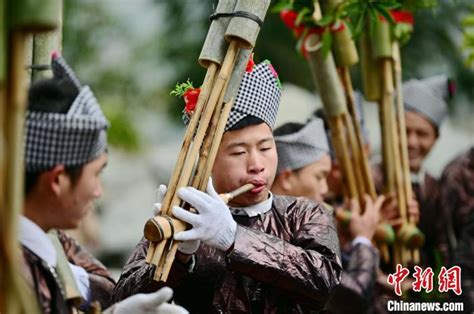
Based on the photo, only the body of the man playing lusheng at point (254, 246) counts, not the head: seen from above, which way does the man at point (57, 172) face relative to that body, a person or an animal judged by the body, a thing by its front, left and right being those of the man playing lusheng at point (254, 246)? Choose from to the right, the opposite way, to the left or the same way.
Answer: to the left

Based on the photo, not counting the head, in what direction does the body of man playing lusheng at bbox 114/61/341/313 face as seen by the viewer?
toward the camera

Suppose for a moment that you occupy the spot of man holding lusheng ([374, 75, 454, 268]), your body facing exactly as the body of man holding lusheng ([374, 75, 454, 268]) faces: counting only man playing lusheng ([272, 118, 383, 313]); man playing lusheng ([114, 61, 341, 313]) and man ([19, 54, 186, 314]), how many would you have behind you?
0

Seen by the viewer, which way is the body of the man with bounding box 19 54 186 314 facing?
to the viewer's right

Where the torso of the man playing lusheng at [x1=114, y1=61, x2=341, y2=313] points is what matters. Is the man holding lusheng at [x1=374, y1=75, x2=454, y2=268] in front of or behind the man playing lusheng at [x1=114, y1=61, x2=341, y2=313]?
behind

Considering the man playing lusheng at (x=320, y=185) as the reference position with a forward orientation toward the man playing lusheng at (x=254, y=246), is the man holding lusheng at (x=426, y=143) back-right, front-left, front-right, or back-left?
back-left

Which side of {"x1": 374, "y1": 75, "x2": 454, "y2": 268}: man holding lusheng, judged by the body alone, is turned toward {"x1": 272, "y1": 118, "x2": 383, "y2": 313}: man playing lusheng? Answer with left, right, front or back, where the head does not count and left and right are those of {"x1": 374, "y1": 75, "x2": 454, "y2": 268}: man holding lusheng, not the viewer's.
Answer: front
